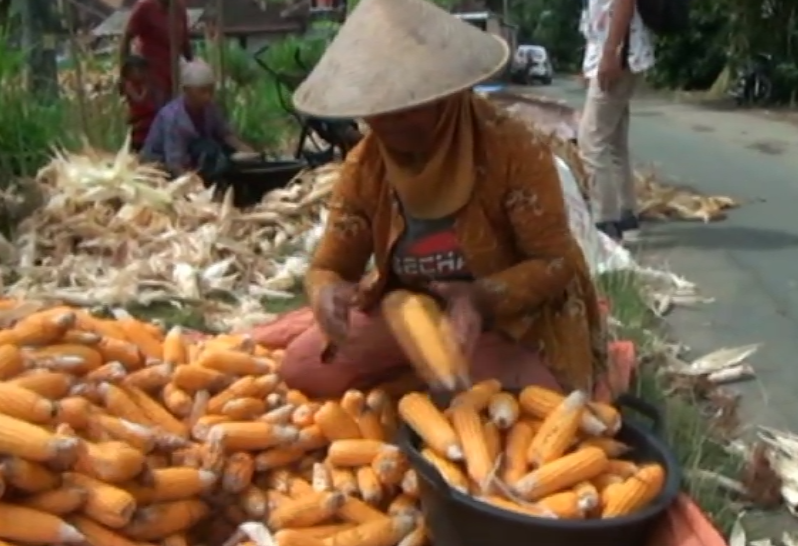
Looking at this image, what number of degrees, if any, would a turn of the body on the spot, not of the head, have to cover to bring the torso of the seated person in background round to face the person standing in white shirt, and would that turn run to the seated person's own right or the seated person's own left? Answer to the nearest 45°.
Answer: approximately 45° to the seated person's own left

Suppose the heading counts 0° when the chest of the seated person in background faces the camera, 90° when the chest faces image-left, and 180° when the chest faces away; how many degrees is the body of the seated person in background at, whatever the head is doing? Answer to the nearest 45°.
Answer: approximately 315°

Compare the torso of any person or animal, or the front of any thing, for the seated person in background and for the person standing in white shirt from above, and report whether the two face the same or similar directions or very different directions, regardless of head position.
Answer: very different directions

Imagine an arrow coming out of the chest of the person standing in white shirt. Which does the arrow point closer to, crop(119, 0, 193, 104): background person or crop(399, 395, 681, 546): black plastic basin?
the background person

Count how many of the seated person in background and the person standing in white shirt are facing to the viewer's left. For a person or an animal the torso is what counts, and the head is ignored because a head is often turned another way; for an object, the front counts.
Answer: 1

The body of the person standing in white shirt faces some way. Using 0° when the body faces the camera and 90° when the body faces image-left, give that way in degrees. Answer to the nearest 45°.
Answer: approximately 90°

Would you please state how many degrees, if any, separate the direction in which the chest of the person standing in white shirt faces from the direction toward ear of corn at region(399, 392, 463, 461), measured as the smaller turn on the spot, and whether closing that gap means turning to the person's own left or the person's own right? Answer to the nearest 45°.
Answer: approximately 90° to the person's own left

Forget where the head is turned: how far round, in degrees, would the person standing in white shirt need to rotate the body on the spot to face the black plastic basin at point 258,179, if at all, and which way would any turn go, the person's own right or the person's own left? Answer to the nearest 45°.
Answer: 0° — they already face it

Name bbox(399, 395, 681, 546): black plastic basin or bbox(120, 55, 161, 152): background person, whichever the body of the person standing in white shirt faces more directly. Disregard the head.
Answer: the background person

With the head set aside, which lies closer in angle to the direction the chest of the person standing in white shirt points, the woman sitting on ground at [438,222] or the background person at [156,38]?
the background person

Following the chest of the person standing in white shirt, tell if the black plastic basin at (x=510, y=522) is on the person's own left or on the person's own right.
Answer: on the person's own left
